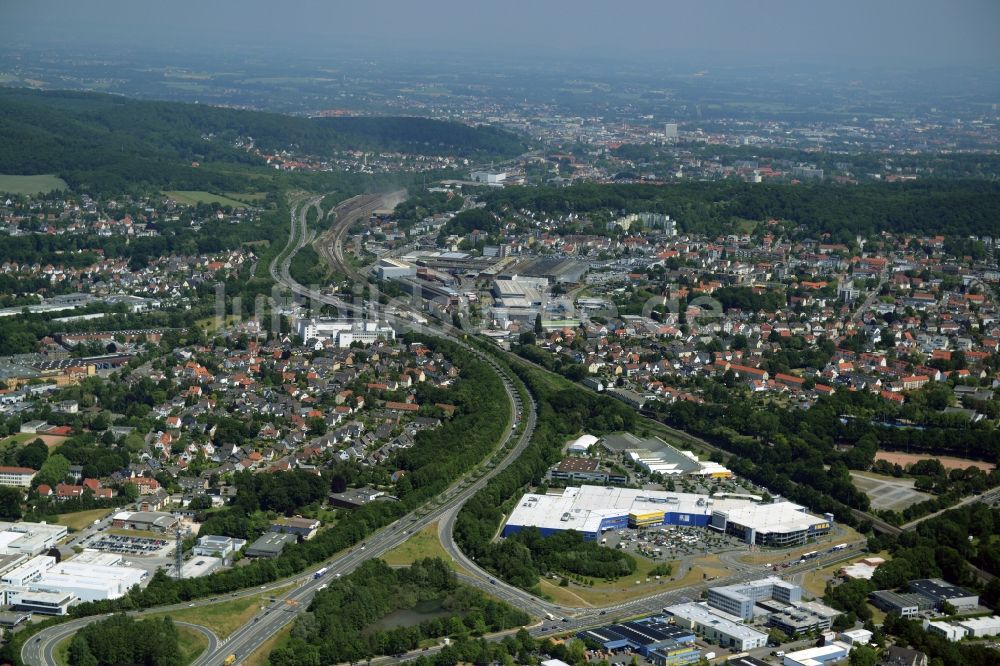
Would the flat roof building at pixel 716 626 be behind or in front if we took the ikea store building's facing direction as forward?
in front

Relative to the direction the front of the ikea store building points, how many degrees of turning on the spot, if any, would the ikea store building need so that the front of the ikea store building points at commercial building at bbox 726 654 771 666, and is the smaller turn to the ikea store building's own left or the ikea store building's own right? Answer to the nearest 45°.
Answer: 0° — it already faces it

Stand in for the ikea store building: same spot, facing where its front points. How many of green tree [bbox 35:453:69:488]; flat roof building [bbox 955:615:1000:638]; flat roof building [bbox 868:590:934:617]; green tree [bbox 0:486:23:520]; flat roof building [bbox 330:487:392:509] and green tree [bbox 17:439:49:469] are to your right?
4

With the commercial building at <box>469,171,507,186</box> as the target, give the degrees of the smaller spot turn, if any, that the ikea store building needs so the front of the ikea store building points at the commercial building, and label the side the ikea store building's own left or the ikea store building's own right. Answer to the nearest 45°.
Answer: approximately 180°

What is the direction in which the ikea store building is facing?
toward the camera

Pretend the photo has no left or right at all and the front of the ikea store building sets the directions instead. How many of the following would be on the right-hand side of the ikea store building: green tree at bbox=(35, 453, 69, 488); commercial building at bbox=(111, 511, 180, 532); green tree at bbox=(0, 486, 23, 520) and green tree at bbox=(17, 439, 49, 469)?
4

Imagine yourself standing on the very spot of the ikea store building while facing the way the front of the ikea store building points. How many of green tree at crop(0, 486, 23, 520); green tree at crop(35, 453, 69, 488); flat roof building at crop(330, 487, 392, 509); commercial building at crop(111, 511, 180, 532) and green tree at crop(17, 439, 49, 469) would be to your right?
5

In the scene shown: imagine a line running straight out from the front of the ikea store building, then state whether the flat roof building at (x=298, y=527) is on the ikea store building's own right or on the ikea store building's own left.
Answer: on the ikea store building's own right

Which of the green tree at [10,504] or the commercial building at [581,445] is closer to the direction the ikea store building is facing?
the green tree

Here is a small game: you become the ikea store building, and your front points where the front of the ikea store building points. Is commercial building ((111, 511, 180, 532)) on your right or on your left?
on your right

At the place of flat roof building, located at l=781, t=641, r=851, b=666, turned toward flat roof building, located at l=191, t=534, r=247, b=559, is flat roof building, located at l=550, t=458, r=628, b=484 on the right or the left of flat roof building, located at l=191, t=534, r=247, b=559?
right

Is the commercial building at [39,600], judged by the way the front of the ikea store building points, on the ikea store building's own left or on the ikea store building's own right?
on the ikea store building's own right

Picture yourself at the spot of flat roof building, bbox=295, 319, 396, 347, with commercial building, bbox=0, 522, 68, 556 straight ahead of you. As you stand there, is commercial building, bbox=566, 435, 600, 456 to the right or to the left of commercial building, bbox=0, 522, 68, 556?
left

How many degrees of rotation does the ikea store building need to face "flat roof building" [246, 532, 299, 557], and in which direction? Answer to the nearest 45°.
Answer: approximately 45° to its right

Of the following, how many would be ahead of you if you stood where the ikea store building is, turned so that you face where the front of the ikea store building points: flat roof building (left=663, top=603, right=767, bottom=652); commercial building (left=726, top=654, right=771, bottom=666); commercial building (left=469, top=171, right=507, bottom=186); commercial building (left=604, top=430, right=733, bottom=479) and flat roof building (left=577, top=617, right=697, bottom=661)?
3

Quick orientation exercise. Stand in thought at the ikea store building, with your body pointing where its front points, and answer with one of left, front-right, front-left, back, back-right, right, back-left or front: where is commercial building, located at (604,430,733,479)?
back

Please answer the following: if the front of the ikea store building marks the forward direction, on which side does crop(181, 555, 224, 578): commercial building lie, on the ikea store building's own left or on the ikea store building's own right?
on the ikea store building's own right

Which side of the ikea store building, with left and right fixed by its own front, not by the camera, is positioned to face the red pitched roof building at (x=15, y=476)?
right

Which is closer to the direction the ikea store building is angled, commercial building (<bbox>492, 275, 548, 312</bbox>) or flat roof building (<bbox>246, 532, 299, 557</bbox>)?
the flat roof building

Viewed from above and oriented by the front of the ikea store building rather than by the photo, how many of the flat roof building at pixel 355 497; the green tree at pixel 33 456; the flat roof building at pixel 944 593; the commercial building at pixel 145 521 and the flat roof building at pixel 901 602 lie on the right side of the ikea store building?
3
